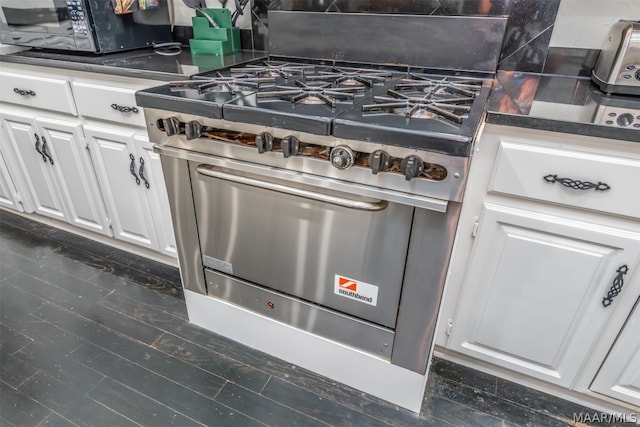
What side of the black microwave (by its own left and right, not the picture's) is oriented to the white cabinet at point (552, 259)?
left

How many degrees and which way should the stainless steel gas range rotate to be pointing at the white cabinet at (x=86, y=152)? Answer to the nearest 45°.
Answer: approximately 90° to its right

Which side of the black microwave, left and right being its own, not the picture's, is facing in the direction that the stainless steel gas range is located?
left

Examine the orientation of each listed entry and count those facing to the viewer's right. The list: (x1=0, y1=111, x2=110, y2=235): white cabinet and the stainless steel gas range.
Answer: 0

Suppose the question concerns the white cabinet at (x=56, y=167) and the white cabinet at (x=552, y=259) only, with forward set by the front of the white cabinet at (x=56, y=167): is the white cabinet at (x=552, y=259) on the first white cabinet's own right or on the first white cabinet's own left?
on the first white cabinet's own left

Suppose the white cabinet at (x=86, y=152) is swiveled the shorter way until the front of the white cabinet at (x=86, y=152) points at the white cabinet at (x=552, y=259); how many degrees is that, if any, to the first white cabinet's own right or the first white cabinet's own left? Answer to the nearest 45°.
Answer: approximately 90° to the first white cabinet's own left
